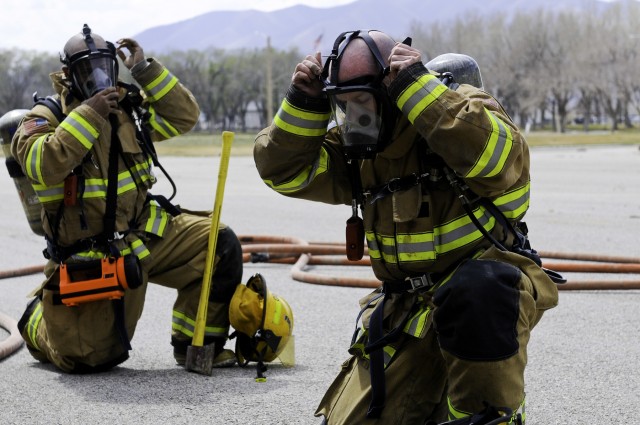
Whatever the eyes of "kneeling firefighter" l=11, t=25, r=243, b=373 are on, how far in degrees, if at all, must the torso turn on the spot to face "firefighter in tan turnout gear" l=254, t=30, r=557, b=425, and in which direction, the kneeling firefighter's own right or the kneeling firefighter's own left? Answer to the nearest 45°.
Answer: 0° — they already face them

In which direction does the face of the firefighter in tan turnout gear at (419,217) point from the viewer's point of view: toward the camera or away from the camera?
toward the camera

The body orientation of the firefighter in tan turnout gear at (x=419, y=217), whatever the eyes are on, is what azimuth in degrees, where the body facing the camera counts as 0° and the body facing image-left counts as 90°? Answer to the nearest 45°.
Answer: approximately 45°

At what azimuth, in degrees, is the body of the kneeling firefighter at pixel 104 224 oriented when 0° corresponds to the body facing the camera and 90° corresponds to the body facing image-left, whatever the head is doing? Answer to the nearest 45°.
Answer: approximately 315°

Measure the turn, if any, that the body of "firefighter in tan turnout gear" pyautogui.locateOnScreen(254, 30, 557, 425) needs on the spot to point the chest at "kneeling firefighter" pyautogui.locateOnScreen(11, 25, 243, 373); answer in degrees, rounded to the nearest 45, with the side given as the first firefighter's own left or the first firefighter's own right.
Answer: approximately 90° to the first firefighter's own right

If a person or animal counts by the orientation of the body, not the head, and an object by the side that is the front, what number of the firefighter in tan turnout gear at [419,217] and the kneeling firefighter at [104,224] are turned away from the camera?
0

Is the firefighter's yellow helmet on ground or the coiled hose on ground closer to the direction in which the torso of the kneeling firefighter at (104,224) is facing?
the firefighter's yellow helmet on ground

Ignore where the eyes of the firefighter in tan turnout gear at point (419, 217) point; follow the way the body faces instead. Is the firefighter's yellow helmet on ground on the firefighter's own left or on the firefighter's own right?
on the firefighter's own right

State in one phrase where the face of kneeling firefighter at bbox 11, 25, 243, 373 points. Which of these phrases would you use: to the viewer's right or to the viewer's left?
to the viewer's right
